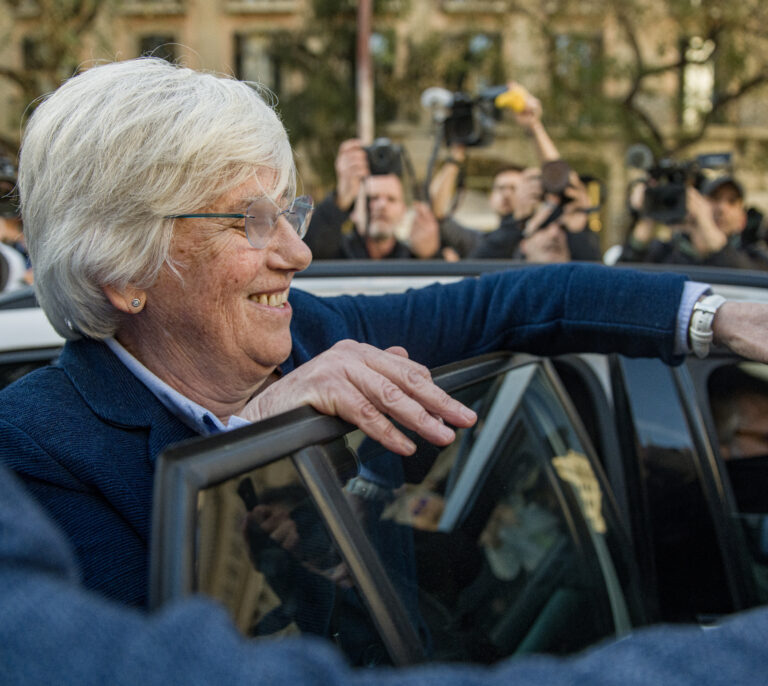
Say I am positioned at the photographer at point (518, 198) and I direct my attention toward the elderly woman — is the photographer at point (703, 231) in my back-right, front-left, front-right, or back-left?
back-left

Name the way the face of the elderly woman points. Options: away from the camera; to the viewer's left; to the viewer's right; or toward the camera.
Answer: to the viewer's right

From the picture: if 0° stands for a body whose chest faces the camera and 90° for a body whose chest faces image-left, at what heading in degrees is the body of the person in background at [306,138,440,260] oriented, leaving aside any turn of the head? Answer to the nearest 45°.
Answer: approximately 0°

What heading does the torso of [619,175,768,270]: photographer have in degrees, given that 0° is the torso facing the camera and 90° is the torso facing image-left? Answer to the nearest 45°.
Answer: approximately 45°

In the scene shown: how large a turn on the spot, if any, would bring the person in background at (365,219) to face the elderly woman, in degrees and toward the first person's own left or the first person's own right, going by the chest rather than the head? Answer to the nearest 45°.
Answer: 0° — they already face them

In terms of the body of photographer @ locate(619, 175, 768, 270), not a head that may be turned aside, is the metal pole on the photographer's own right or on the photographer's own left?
on the photographer's own right
